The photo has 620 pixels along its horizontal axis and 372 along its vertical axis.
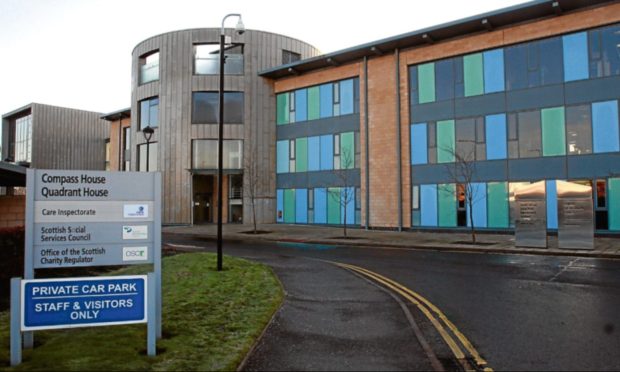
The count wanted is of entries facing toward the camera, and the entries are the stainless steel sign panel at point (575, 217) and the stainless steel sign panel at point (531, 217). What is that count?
2

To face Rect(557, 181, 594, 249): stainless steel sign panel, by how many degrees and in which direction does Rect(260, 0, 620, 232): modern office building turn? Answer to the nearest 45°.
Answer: approximately 90° to its left

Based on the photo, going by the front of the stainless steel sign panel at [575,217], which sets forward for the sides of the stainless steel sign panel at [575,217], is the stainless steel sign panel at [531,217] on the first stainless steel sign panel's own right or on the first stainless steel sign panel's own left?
on the first stainless steel sign panel's own right

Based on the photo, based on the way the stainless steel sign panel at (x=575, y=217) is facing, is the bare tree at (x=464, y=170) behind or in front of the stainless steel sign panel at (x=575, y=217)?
behind

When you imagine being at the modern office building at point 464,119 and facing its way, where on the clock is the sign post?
The sign post is roughly at 11 o'clock from the modern office building.

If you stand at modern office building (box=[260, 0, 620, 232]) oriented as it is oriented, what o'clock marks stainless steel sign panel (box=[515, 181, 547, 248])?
The stainless steel sign panel is roughly at 10 o'clock from the modern office building.

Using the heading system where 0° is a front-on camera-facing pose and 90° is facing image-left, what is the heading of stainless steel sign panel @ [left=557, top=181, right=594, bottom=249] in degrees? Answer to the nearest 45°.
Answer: approximately 0°

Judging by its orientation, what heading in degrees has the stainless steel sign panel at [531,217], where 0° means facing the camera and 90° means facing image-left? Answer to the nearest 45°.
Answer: approximately 0°
